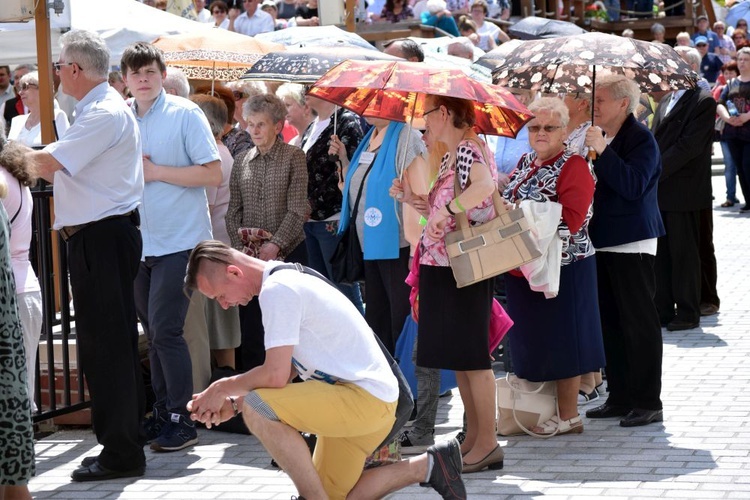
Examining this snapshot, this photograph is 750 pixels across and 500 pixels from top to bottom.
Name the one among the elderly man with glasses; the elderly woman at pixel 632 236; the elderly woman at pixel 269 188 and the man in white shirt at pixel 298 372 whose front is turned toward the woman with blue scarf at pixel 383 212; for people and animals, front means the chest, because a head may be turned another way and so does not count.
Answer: the elderly woman at pixel 632 236

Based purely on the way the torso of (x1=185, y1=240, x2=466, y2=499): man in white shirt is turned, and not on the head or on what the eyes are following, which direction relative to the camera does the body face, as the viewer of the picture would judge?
to the viewer's left

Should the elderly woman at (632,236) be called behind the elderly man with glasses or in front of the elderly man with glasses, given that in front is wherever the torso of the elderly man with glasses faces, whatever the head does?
behind

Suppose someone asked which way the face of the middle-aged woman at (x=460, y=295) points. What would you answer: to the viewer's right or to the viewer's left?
to the viewer's left

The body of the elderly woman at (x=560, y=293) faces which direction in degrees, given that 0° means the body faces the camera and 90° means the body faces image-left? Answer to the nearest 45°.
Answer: approximately 45°

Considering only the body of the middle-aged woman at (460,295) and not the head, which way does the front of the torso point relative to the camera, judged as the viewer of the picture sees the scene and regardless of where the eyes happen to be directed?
to the viewer's left

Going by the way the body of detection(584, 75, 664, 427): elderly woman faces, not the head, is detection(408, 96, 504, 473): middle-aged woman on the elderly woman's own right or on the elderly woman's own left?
on the elderly woman's own left

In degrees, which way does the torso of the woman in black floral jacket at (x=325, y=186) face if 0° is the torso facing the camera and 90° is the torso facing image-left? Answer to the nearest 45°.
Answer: approximately 45°

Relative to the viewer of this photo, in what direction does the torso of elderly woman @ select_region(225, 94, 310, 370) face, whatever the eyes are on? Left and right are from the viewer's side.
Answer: facing the viewer and to the left of the viewer

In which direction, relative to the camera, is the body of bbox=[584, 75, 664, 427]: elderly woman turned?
to the viewer's left

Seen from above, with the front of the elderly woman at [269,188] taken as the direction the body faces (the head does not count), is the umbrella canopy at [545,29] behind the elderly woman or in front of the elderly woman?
behind
